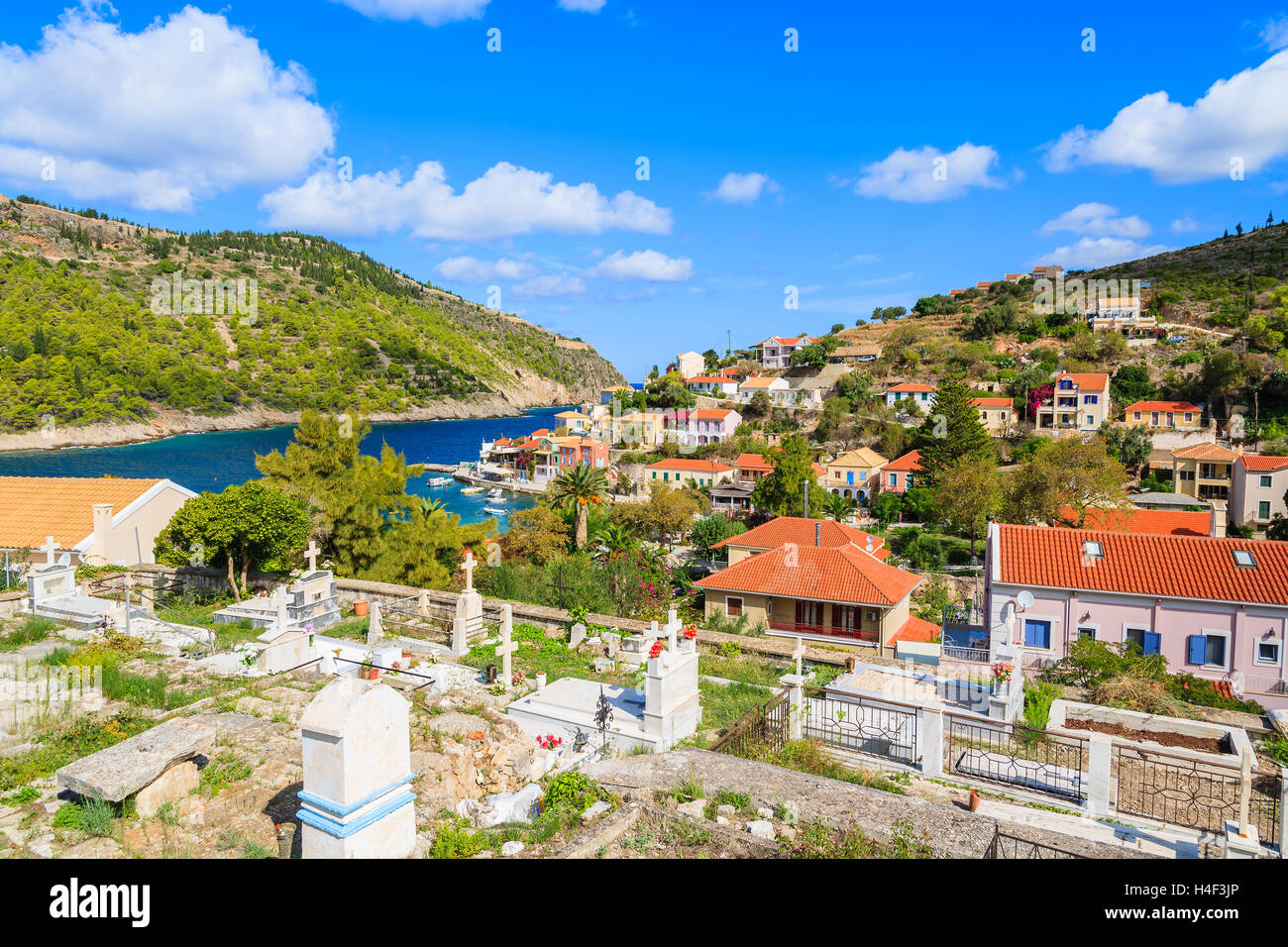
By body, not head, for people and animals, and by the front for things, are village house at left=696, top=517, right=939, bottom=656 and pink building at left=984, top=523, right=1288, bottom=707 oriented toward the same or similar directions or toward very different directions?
same or similar directions

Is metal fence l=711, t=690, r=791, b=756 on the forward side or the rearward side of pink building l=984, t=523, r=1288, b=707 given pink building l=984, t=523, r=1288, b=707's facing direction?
on the forward side

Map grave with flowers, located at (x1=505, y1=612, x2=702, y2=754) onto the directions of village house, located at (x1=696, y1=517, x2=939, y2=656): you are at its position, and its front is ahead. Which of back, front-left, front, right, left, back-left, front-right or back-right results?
front

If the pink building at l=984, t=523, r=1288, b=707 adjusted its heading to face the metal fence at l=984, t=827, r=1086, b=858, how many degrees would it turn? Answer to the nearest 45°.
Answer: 0° — it already faces it

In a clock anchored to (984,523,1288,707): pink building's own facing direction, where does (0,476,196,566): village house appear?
The village house is roughly at 2 o'clock from the pink building.

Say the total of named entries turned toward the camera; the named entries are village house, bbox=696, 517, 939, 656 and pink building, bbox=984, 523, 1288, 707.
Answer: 2

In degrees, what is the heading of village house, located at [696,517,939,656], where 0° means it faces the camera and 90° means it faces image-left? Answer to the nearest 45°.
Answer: approximately 0°

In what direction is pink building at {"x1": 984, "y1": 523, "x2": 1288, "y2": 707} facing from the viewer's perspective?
toward the camera

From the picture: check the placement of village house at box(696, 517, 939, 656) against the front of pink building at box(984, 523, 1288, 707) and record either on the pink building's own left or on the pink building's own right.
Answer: on the pink building's own right

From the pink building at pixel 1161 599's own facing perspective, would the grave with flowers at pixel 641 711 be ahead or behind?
ahead

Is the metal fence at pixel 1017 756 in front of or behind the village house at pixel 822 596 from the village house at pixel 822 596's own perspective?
in front

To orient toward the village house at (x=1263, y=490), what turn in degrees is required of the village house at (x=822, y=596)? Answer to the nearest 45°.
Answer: approximately 135° to its left

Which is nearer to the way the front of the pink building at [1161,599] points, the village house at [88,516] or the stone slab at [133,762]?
the stone slab

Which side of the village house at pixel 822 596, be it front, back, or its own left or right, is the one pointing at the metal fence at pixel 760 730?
front

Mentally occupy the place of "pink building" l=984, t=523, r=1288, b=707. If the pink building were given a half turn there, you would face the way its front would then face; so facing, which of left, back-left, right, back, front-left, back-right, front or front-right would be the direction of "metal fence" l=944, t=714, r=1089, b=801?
back

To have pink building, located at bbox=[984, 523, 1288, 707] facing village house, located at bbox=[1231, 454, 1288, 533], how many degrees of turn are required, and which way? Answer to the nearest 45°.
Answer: approximately 180°
